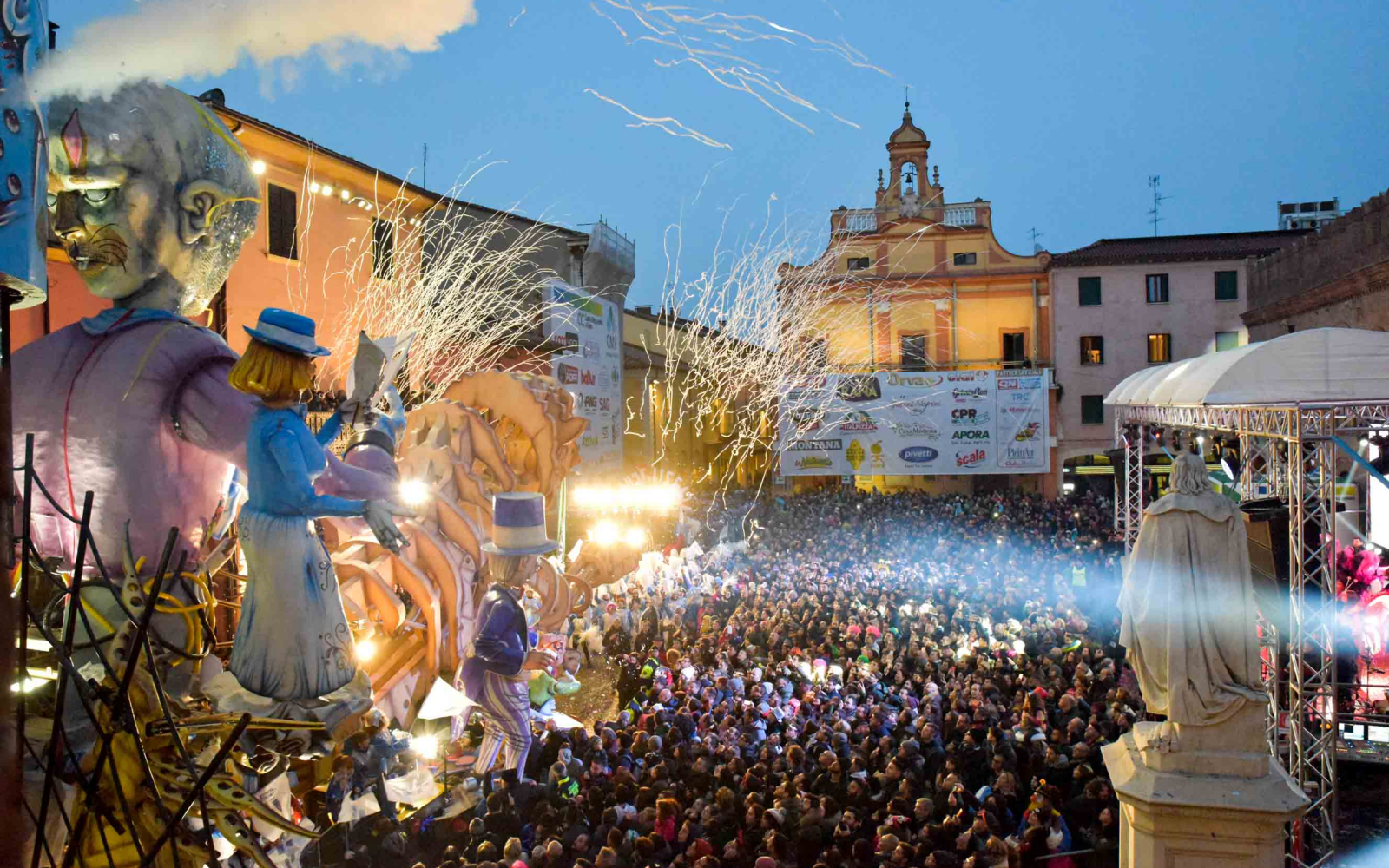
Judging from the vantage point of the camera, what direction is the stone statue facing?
facing away from the viewer

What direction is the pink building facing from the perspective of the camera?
toward the camera

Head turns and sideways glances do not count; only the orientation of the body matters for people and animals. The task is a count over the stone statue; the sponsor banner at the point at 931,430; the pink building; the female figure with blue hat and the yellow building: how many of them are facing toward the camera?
3

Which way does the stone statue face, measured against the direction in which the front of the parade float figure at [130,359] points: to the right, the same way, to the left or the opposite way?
the opposite way

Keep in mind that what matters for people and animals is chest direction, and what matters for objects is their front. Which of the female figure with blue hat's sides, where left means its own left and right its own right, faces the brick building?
front

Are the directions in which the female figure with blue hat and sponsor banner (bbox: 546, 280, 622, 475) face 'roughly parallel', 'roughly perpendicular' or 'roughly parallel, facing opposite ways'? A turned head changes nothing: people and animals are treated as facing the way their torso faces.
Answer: roughly perpendicular

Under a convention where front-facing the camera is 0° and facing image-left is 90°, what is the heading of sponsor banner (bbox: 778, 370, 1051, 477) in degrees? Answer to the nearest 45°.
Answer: approximately 0°

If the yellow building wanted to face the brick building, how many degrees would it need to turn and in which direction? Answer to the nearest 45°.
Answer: approximately 45° to its left

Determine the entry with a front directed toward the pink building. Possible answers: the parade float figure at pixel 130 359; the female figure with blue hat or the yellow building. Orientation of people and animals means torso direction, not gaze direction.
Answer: the female figure with blue hat

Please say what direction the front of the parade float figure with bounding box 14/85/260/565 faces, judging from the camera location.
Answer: facing the viewer and to the left of the viewer

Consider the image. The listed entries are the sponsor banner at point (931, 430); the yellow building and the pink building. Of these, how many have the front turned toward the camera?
3

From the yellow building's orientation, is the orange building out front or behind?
out front

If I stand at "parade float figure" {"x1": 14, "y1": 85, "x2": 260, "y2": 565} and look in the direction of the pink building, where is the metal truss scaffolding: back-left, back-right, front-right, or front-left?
front-right

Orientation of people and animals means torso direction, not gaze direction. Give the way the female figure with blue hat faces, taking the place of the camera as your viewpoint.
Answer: facing away from the viewer and to the right of the viewer

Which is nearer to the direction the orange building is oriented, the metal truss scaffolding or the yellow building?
the metal truss scaffolding

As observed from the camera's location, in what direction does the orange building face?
facing the viewer and to the right of the viewer

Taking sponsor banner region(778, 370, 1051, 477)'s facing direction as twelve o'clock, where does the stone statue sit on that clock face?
The stone statue is roughly at 12 o'clock from the sponsor banner.

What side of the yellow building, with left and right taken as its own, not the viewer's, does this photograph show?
front
